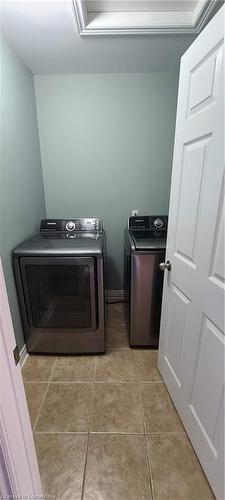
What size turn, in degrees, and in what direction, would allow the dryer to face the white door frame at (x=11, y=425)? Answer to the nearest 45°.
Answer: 0° — it already faces it

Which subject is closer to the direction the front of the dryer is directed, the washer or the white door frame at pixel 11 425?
the white door frame

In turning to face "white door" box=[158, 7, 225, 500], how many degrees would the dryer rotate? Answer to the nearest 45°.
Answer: approximately 45° to its left

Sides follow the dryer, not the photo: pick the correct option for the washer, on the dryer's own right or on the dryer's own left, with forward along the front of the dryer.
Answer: on the dryer's own left

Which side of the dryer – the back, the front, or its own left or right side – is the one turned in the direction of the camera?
front
